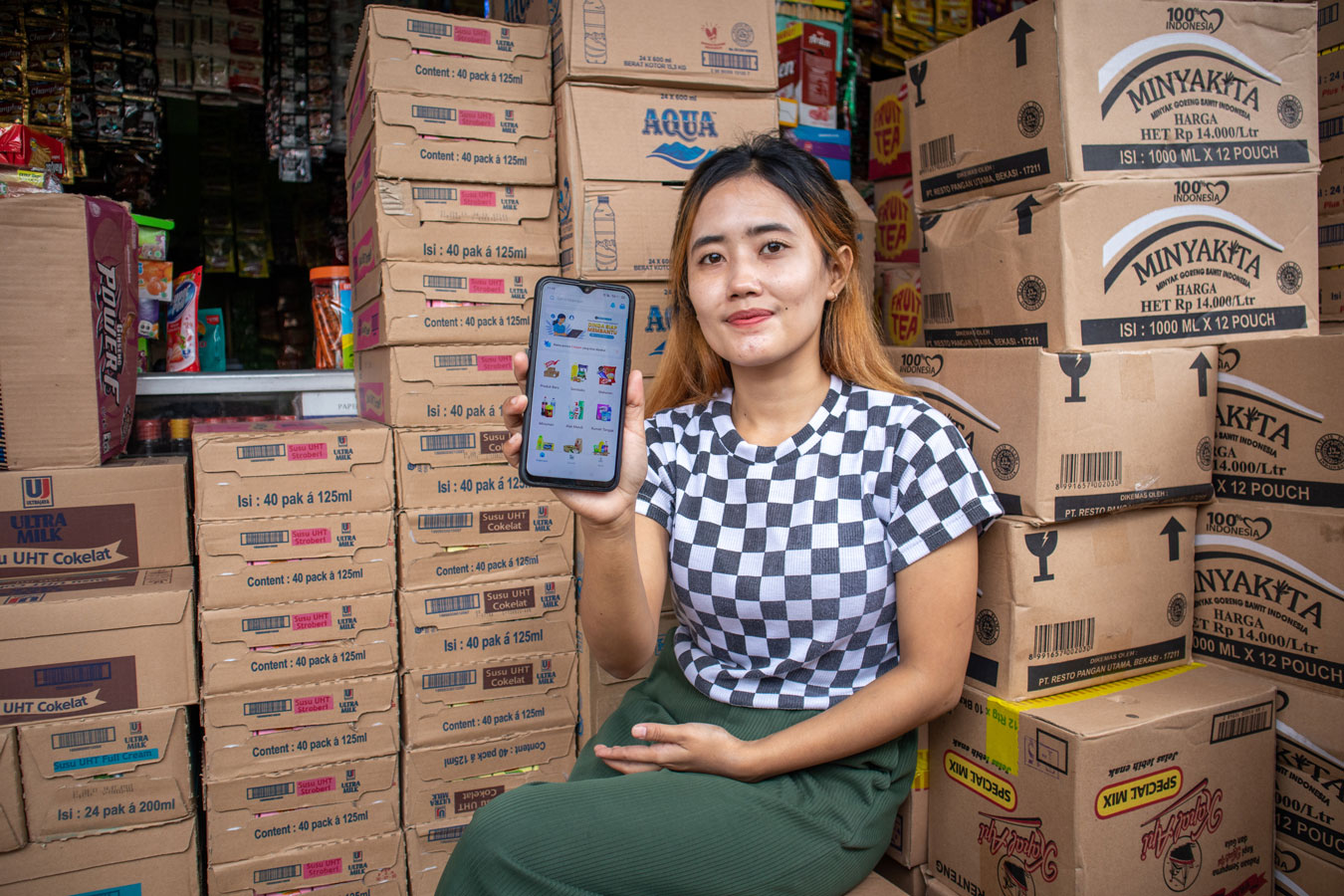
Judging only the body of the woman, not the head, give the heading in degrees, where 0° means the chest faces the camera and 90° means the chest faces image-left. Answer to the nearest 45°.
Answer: approximately 45°

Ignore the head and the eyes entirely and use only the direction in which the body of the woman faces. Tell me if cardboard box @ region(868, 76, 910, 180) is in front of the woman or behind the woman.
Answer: behind

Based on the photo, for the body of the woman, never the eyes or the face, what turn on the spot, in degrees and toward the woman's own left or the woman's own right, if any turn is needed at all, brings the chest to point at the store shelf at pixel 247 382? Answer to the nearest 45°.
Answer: approximately 90° to the woman's own right

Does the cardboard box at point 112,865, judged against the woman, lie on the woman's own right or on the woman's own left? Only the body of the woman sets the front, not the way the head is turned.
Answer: on the woman's own right

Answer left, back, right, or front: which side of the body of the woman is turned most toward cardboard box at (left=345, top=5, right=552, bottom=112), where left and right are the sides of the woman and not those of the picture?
right

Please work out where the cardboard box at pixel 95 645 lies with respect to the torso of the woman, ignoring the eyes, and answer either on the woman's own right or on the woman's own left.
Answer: on the woman's own right

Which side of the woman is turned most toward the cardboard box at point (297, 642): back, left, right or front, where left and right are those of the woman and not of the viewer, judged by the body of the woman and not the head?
right
